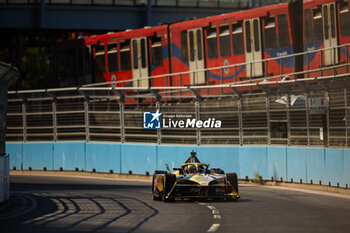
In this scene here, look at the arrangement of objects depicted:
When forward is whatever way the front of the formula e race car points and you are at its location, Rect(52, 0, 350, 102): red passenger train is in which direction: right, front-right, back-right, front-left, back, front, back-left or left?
back

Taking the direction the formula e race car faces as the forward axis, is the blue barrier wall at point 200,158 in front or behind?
behind

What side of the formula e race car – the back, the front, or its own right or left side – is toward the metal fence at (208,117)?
back

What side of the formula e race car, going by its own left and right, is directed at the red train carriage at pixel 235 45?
back

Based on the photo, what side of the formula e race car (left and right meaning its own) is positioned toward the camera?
front

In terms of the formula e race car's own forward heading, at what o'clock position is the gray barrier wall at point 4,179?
The gray barrier wall is roughly at 3 o'clock from the formula e race car.

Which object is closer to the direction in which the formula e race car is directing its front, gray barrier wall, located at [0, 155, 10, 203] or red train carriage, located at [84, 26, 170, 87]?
the gray barrier wall

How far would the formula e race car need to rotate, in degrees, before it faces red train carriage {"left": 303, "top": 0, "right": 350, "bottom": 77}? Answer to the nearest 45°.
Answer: approximately 135° to its left
